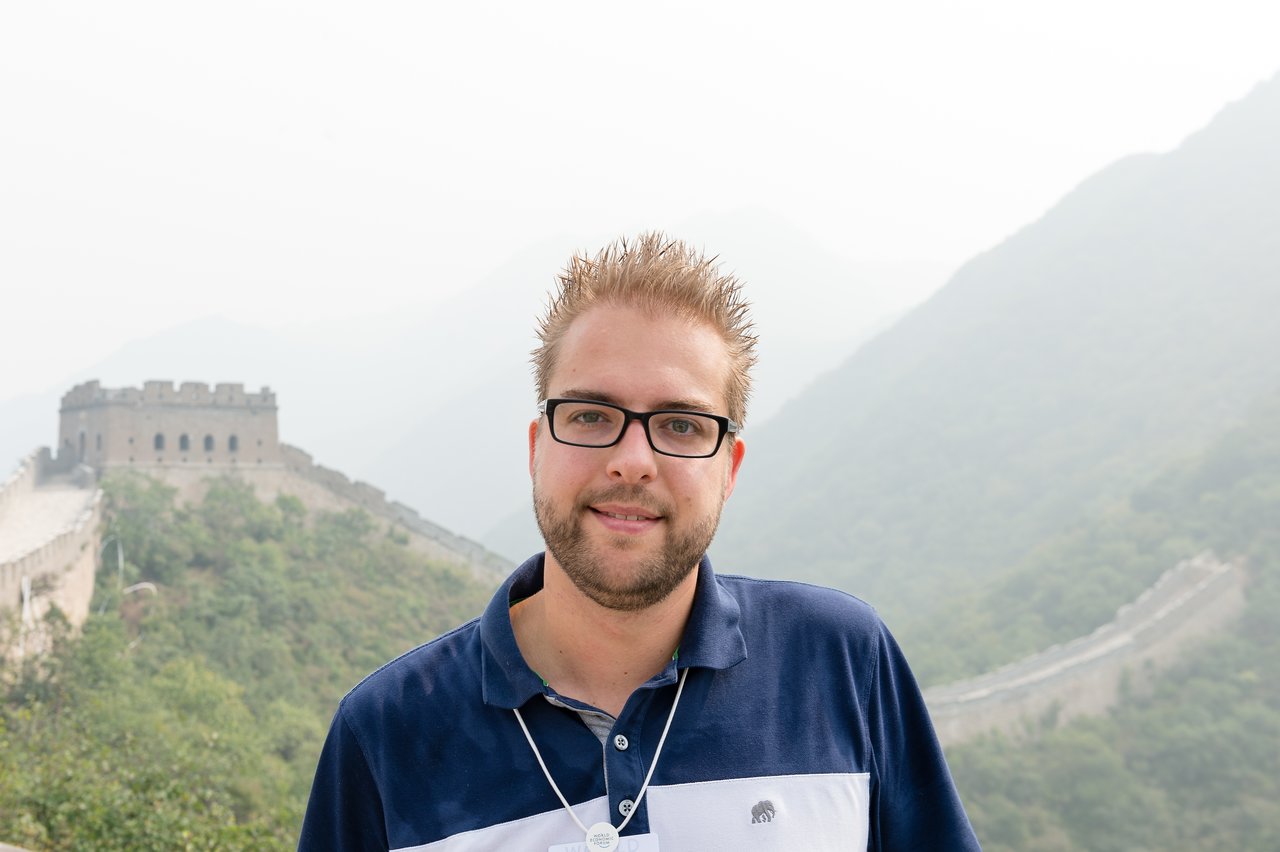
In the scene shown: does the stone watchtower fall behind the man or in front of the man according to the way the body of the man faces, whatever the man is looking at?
behind

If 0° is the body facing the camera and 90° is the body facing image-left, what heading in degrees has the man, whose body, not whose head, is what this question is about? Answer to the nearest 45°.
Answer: approximately 0°

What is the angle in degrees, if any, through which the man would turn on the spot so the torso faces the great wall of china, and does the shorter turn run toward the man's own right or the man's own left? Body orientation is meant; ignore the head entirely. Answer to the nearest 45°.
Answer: approximately 180°
